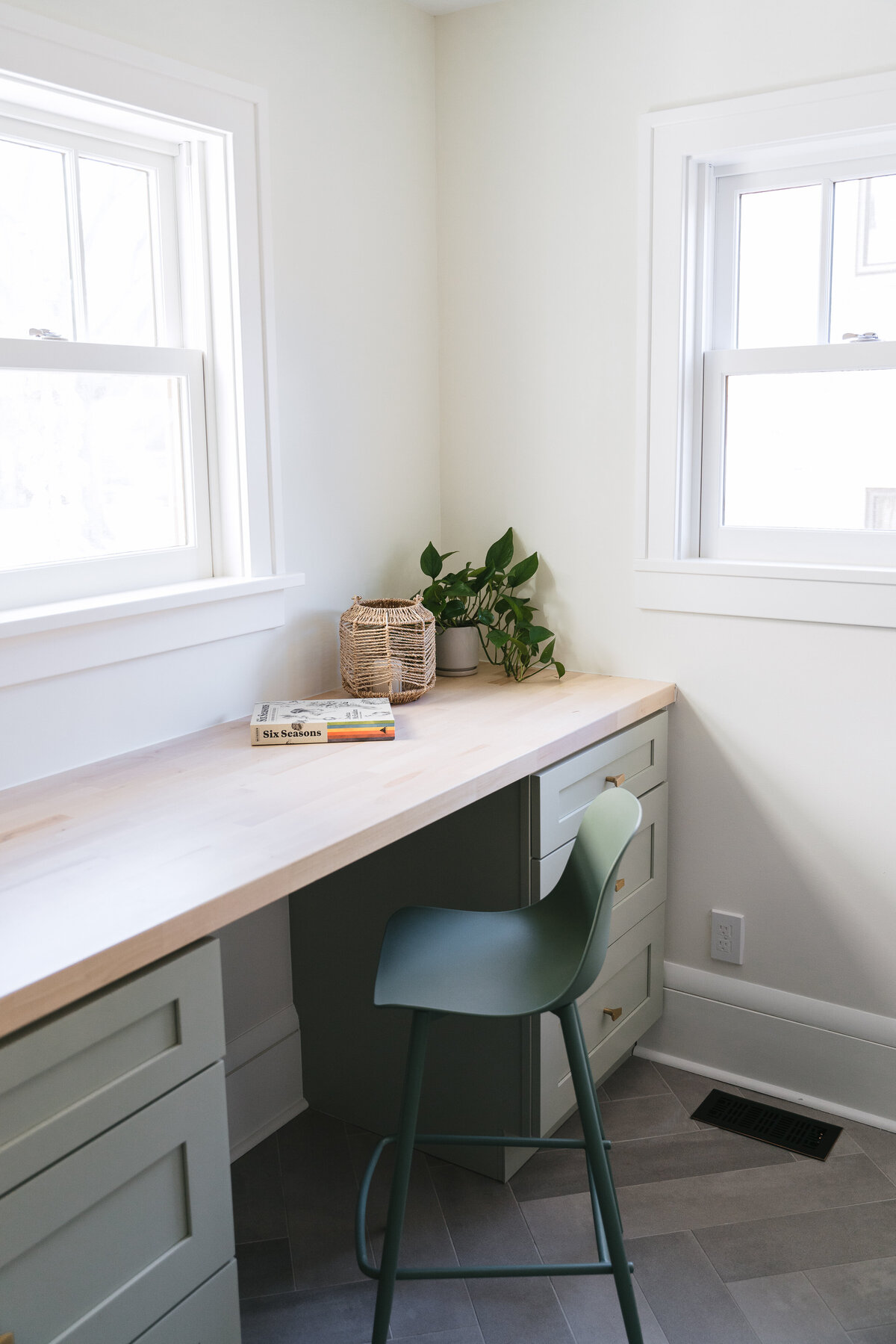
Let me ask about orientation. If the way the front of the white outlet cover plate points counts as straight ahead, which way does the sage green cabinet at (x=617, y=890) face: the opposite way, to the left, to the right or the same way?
to the left

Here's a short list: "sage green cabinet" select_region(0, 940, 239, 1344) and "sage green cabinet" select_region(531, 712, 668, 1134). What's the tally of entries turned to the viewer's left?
0

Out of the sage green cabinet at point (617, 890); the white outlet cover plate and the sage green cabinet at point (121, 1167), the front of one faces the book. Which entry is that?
the white outlet cover plate

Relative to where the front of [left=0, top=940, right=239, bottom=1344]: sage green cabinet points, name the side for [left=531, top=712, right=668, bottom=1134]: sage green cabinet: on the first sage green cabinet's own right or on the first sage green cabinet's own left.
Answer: on the first sage green cabinet's own left

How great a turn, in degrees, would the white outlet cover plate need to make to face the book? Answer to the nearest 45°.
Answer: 0° — it already faces it
